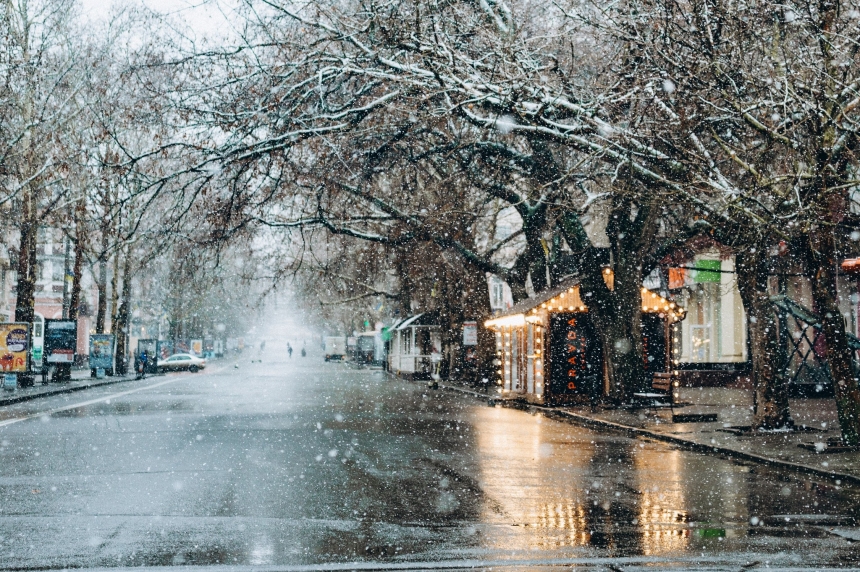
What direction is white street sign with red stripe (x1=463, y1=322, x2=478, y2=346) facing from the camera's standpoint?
toward the camera

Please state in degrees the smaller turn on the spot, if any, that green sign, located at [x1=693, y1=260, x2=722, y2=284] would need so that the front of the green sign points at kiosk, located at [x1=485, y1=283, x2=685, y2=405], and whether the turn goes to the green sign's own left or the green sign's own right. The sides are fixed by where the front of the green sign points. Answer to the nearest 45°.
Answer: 0° — it already faces it

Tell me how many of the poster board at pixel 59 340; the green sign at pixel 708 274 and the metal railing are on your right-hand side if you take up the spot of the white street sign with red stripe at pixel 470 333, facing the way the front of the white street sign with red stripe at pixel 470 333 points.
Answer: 1

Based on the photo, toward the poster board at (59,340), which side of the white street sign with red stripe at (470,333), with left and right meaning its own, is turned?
right

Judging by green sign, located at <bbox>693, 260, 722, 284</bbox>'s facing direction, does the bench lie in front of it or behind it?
in front

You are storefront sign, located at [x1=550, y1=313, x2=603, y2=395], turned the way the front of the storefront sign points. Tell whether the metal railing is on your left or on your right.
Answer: on your left

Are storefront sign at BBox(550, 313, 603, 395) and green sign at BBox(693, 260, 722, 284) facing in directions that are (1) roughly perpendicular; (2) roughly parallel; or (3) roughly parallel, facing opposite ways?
roughly parallel

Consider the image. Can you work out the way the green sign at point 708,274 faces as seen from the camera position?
facing the viewer

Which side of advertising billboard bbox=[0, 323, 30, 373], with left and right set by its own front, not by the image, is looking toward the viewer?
front

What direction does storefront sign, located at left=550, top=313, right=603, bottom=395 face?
toward the camera

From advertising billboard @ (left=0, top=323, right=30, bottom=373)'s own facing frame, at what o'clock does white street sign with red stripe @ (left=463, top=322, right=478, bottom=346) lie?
The white street sign with red stripe is roughly at 9 o'clock from the advertising billboard.

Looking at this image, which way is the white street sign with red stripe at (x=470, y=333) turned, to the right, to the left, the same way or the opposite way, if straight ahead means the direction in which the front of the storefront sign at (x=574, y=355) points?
the same way
